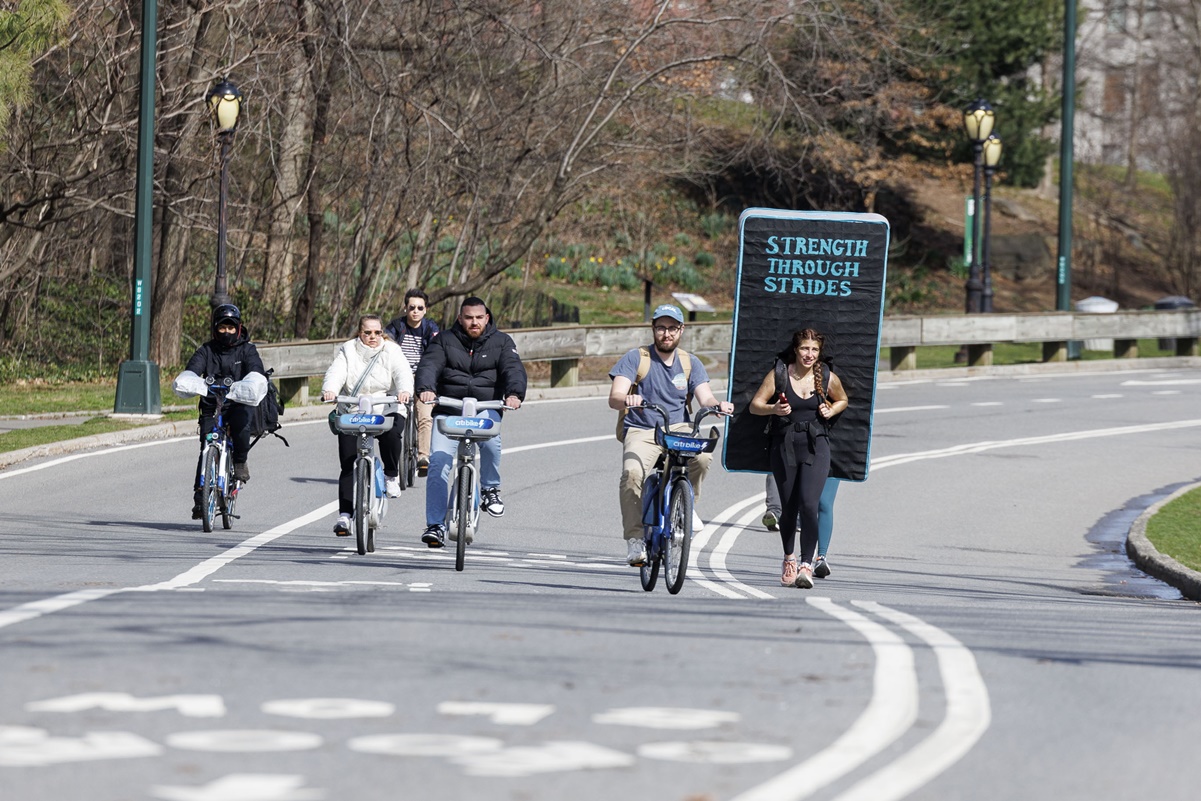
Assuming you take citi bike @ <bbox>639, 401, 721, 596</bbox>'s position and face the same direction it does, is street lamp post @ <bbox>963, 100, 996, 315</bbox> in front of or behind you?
behind

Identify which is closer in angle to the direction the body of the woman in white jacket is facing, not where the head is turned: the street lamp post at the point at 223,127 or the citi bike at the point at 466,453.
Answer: the citi bike

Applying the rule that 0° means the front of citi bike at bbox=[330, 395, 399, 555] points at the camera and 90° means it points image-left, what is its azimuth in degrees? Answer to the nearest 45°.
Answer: approximately 0°

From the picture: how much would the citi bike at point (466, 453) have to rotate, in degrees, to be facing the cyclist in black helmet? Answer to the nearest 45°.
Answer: approximately 135° to its right

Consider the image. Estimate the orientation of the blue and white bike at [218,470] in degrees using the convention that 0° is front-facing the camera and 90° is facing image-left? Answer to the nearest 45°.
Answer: approximately 0°

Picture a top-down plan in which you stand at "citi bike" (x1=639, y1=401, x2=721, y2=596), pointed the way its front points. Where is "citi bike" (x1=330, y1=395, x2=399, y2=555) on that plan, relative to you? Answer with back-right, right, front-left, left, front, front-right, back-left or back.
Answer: back-right

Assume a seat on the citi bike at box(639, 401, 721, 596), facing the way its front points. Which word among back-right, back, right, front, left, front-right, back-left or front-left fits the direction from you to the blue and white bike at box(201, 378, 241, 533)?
back-right

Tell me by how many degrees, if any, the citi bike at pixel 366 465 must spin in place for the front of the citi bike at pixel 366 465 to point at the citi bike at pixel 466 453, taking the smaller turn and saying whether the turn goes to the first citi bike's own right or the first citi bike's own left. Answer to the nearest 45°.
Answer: approximately 45° to the first citi bike's own left
